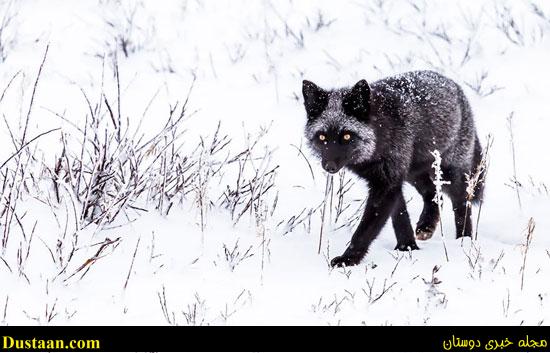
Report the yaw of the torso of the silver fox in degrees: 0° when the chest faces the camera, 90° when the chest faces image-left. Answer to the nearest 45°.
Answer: approximately 45°
